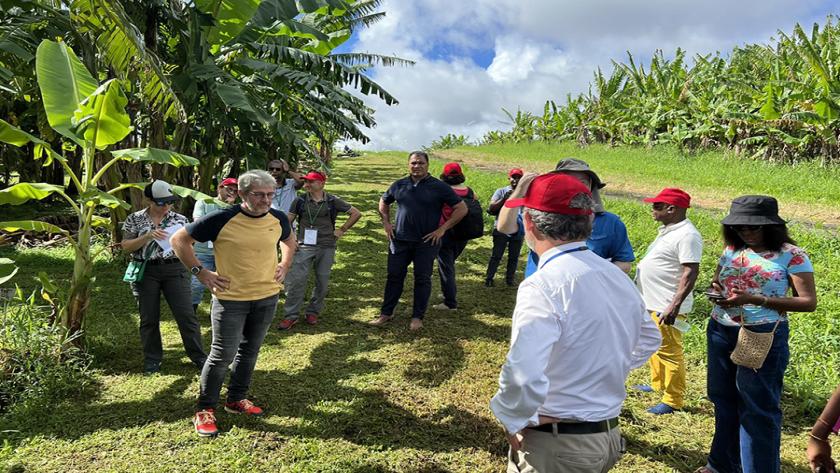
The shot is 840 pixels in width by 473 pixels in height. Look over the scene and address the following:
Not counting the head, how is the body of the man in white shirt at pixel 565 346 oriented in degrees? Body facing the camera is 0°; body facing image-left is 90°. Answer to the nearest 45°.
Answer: approximately 135°

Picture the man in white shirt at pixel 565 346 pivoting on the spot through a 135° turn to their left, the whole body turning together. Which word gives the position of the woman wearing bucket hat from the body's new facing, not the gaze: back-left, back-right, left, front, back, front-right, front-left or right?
back-left

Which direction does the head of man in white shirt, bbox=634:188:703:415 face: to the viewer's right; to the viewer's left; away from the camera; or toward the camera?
to the viewer's left

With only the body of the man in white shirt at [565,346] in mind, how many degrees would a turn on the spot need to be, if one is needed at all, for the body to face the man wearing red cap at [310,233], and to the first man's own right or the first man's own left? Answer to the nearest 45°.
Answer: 0° — they already face them

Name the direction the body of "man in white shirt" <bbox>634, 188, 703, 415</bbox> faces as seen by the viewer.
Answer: to the viewer's left

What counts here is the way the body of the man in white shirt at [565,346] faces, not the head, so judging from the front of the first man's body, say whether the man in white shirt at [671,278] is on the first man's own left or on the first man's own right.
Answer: on the first man's own right

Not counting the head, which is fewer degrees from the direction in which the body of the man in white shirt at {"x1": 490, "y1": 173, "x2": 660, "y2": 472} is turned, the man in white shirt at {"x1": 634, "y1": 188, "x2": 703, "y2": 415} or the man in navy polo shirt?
the man in navy polo shirt
